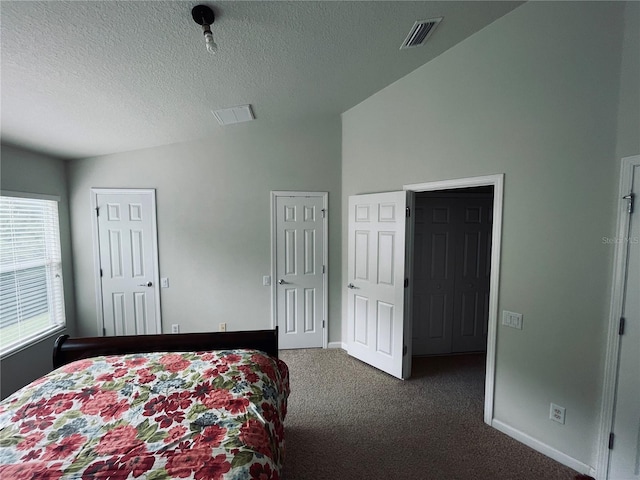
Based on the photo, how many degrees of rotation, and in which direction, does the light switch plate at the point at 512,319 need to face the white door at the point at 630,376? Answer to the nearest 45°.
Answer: approximately 135° to its left

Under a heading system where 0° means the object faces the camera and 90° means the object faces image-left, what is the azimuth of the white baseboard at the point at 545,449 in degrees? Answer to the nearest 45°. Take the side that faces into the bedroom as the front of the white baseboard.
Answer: approximately 45°

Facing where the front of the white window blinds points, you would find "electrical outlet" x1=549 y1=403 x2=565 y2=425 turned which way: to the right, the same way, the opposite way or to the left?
the opposite way

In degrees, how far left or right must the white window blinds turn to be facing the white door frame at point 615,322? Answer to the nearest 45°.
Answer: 0° — it already faces it
